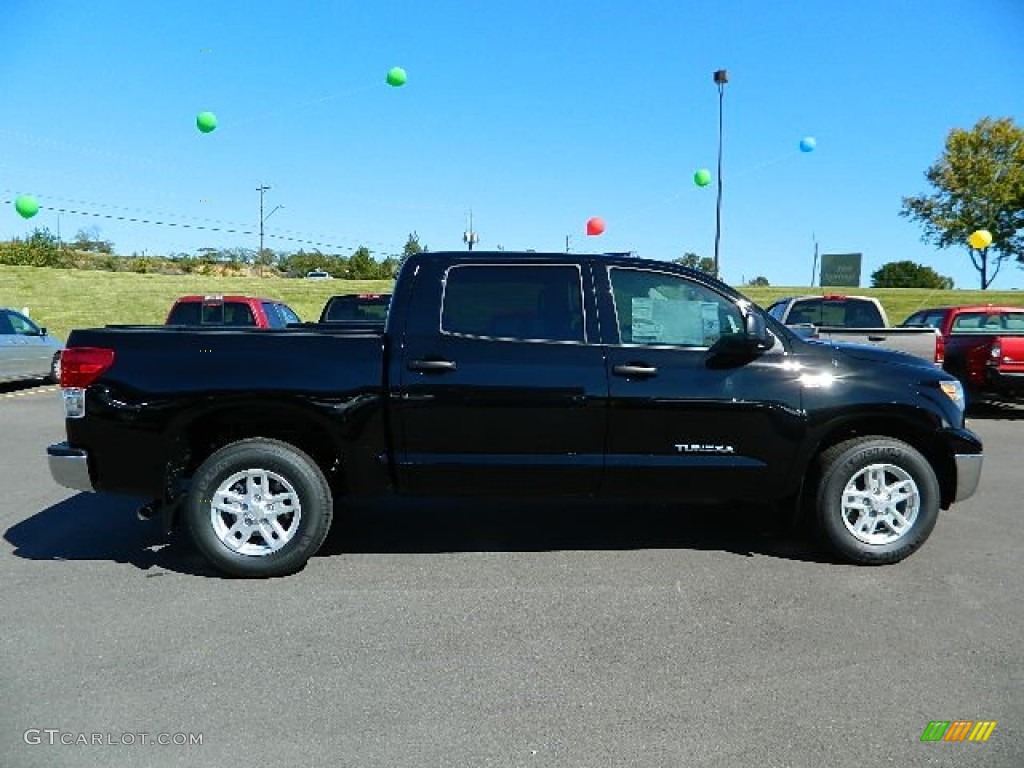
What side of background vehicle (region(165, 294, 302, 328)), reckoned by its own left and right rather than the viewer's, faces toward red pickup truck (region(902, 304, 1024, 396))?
right

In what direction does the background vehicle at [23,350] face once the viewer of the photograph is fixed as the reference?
facing to the right of the viewer

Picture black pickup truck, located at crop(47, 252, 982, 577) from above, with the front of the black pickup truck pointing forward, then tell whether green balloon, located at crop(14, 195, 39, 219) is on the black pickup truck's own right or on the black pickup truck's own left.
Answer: on the black pickup truck's own left

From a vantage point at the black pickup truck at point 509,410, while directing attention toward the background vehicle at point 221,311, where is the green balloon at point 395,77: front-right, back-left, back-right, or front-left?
front-right

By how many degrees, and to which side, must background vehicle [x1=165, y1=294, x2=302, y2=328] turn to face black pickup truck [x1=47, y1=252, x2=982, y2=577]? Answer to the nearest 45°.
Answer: approximately 135° to its right

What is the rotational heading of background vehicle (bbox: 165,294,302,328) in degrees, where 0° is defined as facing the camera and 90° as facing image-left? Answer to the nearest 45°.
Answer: approximately 225°

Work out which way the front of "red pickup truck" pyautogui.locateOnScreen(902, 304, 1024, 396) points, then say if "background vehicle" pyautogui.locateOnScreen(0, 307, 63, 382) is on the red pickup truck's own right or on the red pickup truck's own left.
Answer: on the red pickup truck's own left

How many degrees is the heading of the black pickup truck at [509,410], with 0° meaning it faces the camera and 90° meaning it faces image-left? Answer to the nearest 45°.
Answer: approximately 270°

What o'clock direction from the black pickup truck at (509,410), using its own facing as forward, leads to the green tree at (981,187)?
The green tree is roughly at 10 o'clock from the black pickup truck.
